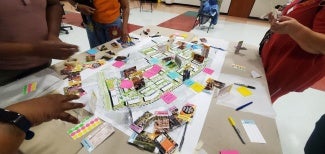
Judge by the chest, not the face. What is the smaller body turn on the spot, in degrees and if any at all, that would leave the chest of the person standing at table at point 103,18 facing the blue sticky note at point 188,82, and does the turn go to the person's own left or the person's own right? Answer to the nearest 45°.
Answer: approximately 45° to the person's own left

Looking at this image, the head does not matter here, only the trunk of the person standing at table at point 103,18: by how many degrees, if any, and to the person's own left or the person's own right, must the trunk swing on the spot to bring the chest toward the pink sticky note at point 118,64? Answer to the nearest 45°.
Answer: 0° — they already face it

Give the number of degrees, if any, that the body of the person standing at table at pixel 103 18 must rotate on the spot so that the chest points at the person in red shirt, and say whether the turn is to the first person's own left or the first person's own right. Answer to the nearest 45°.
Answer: approximately 45° to the first person's own left

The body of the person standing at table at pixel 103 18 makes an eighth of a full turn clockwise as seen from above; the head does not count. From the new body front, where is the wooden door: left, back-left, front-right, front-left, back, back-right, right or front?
back

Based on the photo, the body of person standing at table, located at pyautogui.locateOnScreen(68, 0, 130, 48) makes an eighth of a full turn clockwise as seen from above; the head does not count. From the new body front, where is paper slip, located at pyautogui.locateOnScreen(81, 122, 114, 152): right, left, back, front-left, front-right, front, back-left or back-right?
front-left

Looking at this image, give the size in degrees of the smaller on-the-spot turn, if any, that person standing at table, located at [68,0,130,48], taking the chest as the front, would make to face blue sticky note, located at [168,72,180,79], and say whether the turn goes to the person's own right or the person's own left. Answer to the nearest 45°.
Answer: approximately 45° to the person's own left

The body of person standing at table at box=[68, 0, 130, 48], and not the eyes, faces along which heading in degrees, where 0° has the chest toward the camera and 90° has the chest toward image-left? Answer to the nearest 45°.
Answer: approximately 0°

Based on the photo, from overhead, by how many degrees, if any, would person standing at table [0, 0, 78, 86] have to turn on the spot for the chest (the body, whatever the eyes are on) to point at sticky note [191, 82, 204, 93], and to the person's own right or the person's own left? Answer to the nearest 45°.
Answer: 0° — they already face it

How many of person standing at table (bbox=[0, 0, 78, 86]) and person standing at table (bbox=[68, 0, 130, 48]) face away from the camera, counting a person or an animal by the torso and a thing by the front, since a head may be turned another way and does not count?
0

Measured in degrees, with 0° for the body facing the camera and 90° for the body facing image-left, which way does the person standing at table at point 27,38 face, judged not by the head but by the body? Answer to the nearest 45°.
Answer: approximately 315°

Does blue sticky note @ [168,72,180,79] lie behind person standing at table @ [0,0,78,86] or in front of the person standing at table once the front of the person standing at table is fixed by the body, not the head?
in front

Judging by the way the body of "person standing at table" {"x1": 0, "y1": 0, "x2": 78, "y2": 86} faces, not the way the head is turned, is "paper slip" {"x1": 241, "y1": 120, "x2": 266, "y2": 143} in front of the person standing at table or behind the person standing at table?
in front

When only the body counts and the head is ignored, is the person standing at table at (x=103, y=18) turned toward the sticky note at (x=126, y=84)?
yes

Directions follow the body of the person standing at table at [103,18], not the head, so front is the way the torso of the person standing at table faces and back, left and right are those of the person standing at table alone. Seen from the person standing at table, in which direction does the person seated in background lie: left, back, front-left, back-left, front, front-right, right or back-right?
back-left

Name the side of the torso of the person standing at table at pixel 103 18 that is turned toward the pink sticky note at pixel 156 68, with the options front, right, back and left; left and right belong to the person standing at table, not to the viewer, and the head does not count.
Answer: front
